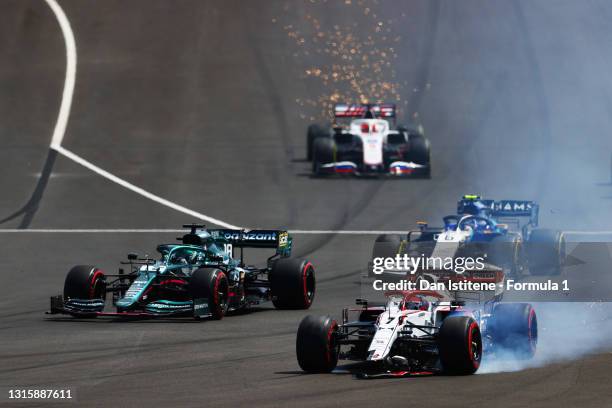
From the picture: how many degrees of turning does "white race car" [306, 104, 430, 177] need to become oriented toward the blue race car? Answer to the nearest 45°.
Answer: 0° — it already faces it

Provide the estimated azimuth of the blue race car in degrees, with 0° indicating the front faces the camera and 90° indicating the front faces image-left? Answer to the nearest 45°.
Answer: approximately 45°

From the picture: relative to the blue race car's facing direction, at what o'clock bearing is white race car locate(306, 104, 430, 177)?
The white race car is roughly at 4 o'clock from the blue race car.

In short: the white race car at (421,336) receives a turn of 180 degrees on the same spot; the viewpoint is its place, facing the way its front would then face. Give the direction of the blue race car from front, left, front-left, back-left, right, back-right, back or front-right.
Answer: front-left

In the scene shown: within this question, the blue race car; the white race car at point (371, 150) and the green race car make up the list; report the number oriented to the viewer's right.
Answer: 0

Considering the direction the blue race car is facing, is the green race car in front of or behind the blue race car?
in front

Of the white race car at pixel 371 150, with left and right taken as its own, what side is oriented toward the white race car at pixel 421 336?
front

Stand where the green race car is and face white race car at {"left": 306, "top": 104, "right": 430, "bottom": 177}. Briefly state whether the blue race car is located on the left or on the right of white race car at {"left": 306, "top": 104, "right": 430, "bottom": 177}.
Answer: right

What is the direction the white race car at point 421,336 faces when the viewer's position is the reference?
facing the viewer and to the left of the viewer

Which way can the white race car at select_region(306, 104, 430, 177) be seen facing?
toward the camera

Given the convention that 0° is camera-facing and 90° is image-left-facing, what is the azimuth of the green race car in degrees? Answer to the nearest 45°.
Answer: approximately 45°

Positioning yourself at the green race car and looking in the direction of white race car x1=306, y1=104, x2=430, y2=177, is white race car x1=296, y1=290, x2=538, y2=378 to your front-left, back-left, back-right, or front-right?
back-right
